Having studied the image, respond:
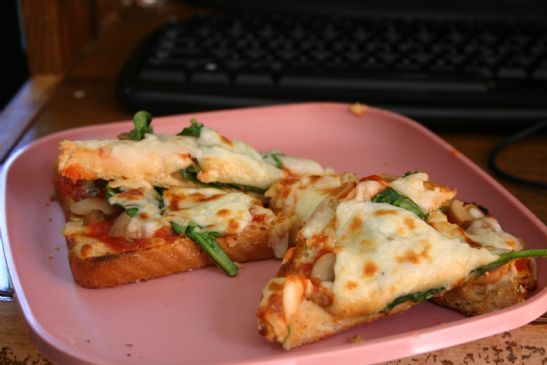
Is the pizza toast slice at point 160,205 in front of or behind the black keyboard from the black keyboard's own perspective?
in front

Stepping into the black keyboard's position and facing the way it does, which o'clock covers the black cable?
The black cable is roughly at 10 o'clock from the black keyboard.

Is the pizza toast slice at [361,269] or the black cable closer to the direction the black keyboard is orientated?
the pizza toast slice

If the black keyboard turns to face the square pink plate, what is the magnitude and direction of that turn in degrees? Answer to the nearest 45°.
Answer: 0° — it already faces it

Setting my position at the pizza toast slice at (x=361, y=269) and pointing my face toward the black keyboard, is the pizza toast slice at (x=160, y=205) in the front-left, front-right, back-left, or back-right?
front-left

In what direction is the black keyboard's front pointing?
toward the camera

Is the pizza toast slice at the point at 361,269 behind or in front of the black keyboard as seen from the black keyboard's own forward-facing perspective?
in front

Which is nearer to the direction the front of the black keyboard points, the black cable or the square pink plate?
the square pink plate
